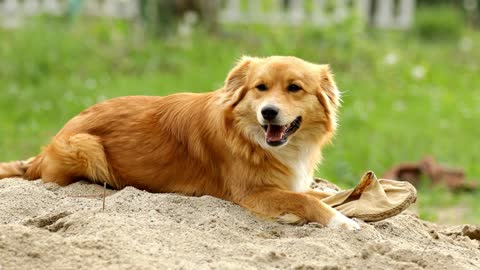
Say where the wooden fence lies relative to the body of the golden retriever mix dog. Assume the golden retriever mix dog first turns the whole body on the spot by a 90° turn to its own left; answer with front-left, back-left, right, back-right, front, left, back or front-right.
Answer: front-left

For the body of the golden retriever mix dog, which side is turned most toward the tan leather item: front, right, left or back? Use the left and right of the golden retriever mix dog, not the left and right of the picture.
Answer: front

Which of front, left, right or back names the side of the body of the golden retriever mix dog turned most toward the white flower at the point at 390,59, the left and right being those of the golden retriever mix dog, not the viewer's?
left
